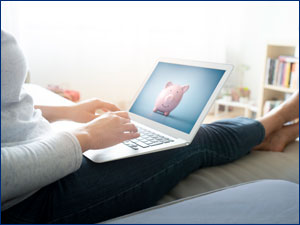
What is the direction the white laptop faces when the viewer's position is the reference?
facing the viewer and to the left of the viewer

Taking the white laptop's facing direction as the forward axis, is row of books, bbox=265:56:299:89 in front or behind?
behind
